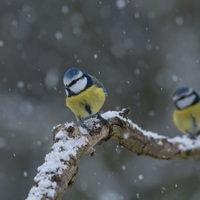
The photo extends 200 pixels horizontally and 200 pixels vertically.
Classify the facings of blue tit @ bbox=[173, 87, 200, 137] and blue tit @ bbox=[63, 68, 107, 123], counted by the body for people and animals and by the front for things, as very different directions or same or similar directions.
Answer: same or similar directions

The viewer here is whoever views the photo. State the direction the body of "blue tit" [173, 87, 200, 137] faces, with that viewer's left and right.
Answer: facing the viewer and to the left of the viewer

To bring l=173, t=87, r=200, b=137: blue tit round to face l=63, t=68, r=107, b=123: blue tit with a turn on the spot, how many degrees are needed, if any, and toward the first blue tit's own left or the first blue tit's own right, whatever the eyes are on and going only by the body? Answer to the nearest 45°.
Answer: approximately 45° to the first blue tit's own right

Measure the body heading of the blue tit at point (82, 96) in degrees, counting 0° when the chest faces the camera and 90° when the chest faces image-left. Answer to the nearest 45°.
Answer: approximately 45°

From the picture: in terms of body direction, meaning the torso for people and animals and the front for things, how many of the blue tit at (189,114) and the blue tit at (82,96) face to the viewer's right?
0

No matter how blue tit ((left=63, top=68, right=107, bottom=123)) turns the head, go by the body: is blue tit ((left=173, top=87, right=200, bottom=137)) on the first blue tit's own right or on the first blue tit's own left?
on the first blue tit's own left
